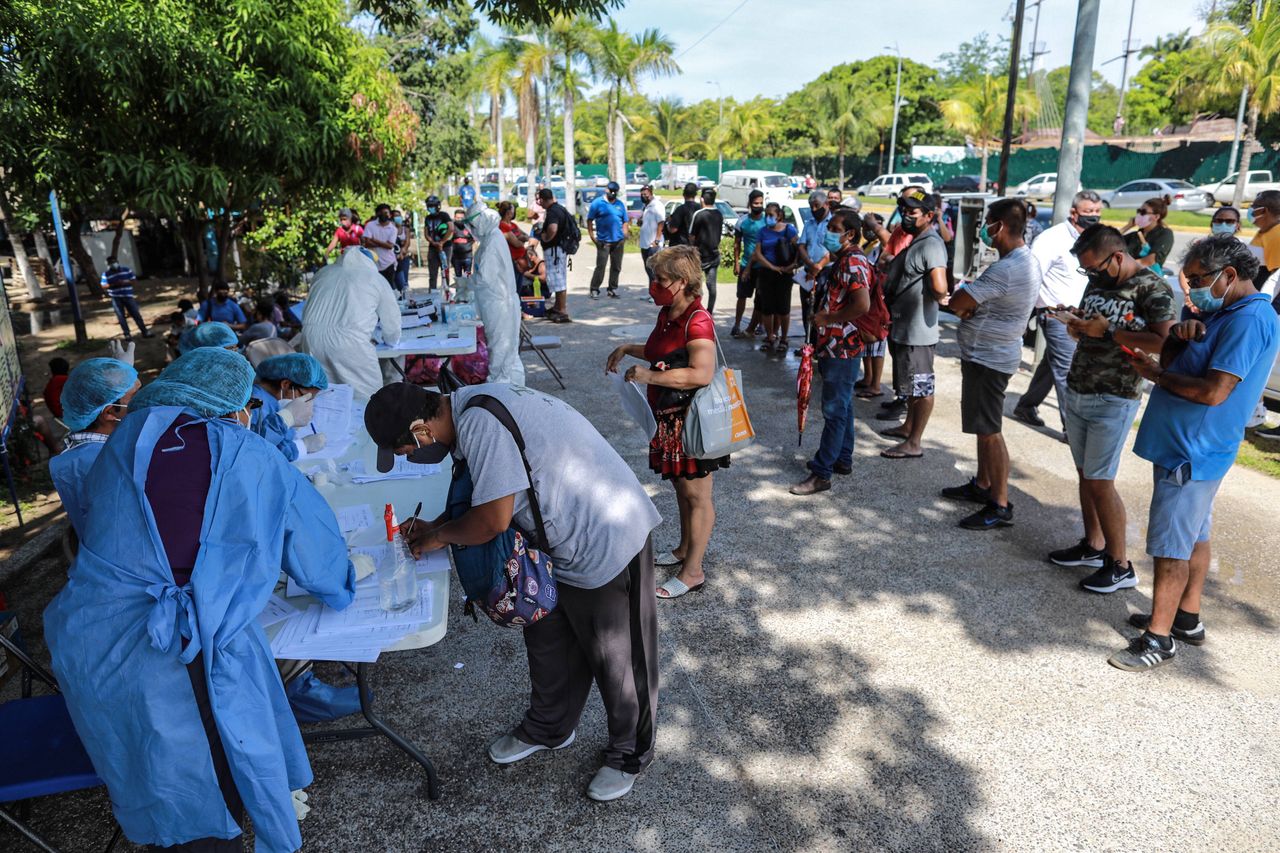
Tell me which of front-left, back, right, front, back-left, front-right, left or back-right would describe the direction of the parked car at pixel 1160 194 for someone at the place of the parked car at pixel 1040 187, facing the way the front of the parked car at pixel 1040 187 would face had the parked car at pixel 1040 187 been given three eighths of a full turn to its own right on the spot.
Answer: right

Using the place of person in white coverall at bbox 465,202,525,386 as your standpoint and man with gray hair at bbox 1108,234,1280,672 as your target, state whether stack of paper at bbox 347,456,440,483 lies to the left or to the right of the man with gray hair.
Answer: right

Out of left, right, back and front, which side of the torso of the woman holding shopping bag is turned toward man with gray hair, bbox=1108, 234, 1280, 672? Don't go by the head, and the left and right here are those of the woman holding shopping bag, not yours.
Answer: back

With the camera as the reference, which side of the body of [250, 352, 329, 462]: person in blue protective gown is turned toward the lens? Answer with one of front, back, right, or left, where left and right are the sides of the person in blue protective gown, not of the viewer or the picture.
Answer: right

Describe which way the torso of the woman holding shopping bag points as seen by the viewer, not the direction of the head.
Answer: to the viewer's left

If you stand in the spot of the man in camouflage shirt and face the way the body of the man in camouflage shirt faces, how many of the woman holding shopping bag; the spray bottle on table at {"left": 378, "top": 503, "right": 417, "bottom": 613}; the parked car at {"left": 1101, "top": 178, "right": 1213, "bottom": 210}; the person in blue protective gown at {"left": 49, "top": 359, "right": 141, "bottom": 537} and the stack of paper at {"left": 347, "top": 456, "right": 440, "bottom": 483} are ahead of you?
4

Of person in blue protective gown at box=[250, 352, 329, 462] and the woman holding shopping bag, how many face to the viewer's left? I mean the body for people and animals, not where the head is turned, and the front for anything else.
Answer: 1

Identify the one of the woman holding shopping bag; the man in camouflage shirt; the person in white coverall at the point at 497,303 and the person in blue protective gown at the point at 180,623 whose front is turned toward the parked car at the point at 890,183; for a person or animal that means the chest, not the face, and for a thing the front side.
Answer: the person in blue protective gown

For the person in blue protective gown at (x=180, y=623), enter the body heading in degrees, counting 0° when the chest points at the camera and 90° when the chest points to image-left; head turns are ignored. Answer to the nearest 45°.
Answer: approximately 225°

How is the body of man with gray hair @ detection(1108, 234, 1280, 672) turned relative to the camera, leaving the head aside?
to the viewer's left

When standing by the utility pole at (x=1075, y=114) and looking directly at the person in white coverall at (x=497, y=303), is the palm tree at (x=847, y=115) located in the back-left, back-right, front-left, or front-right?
back-right

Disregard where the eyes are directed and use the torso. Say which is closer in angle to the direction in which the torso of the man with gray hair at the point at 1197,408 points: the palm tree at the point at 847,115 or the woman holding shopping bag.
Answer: the woman holding shopping bag

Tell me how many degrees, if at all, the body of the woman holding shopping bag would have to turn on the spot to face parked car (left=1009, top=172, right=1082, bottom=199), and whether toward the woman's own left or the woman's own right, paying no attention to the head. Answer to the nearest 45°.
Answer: approximately 135° to the woman's own right

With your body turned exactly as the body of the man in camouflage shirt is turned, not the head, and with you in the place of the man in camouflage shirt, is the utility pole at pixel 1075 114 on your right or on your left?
on your right

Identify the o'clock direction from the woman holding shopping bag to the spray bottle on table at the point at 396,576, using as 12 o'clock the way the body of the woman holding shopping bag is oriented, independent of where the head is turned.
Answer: The spray bottle on table is roughly at 10 o'clock from the woman holding shopping bag.

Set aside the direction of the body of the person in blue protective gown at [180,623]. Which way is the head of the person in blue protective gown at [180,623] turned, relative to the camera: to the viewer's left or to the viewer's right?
to the viewer's right
